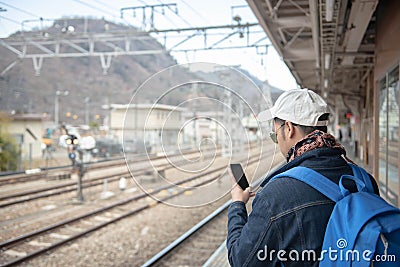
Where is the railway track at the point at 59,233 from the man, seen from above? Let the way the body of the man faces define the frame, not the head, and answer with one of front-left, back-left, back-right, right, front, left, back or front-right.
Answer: front

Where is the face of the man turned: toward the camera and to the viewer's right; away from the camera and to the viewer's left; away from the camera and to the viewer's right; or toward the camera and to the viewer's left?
away from the camera and to the viewer's left

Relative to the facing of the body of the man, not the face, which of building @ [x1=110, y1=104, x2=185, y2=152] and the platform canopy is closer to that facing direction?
the building

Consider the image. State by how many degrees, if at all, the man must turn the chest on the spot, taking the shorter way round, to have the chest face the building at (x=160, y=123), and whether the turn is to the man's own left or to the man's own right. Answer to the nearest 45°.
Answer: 0° — they already face it

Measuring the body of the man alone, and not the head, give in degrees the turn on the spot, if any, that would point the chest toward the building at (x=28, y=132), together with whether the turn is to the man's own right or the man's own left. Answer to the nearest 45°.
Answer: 0° — they already face it

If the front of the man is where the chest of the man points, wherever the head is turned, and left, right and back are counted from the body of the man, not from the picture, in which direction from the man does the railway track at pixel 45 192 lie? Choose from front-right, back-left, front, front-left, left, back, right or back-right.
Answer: front

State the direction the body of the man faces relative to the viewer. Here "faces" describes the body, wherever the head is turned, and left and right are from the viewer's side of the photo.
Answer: facing away from the viewer and to the left of the viewer
